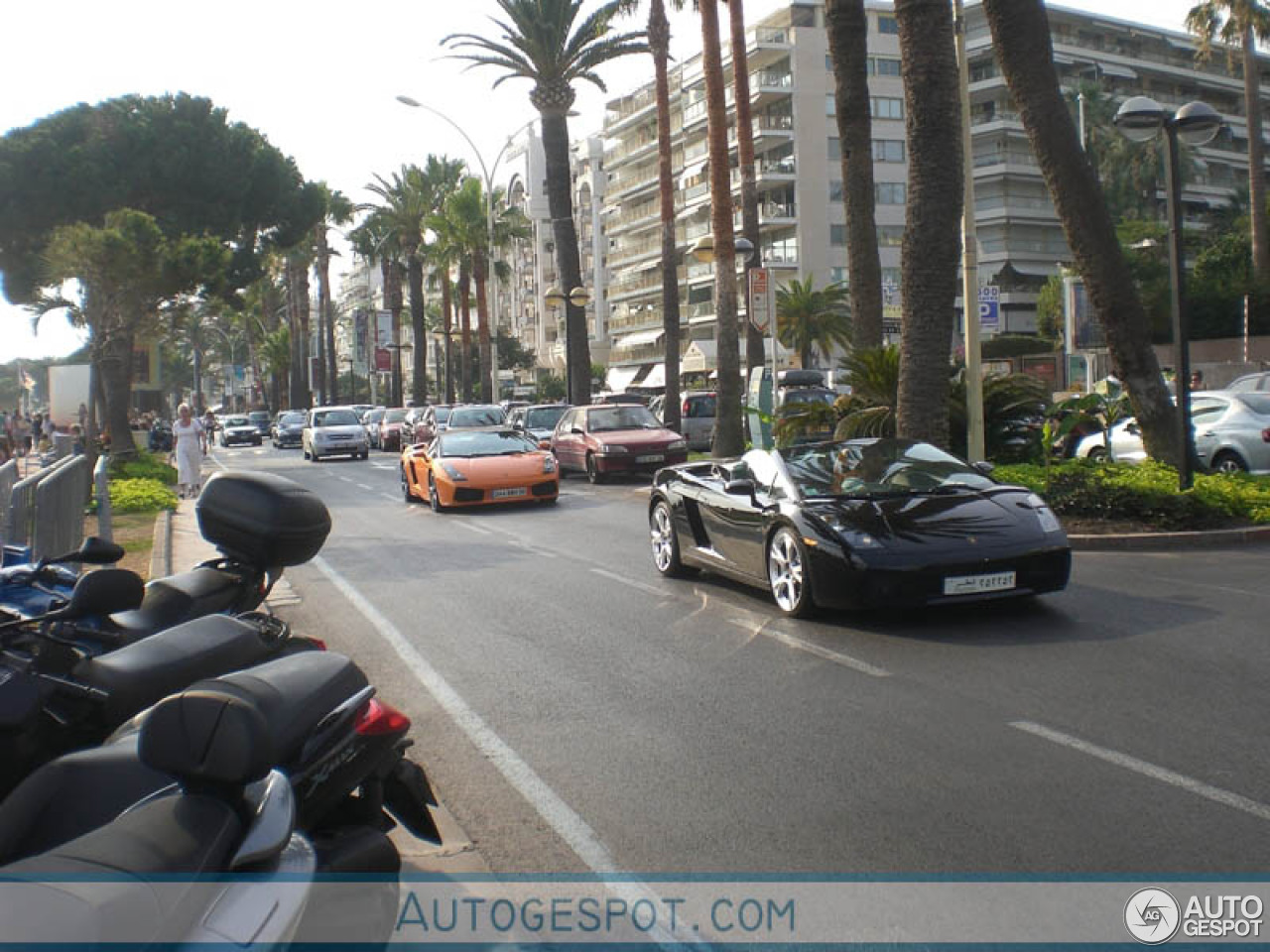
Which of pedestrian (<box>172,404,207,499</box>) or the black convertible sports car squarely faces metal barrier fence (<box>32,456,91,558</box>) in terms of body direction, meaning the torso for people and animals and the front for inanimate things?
the pedestrian

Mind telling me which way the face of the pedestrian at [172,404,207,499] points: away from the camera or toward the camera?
toward the camera

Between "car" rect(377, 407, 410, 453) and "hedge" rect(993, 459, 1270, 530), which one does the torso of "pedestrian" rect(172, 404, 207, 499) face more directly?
the hedge

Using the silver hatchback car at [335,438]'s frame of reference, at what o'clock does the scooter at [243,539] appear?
The scooter is roughly at 12 o'clock from the silver hatchback car.

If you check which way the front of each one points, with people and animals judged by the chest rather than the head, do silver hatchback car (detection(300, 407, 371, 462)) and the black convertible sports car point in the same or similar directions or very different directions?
same or similar directions

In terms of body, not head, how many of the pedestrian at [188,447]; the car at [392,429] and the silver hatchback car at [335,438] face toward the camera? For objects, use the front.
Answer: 3

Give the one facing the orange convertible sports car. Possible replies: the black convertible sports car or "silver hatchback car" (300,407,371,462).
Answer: the silver hatchback car

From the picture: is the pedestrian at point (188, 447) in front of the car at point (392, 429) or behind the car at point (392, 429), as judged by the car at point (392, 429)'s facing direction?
in front

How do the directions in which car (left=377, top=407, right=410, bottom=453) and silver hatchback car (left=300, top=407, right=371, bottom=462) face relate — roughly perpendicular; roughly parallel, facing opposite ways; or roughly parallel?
roughly parallel

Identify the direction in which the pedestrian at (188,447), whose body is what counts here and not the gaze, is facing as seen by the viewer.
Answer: toward the camera

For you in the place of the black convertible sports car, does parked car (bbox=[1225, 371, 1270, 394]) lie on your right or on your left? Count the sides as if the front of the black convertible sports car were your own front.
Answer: on your left

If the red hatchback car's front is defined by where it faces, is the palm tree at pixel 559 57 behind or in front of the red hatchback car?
behind

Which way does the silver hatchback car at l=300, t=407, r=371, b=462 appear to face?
toward the camera
